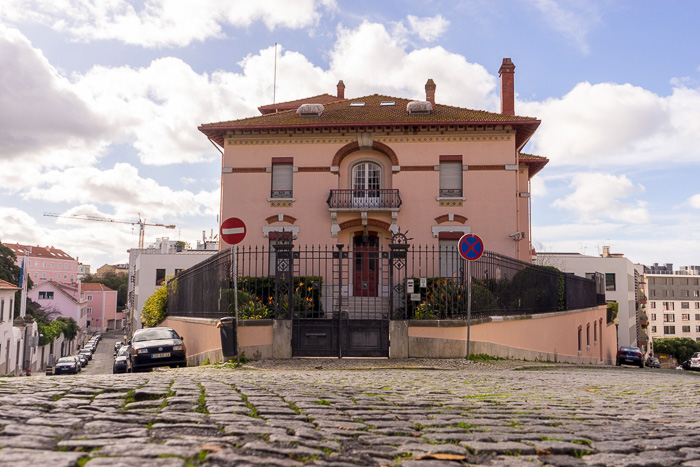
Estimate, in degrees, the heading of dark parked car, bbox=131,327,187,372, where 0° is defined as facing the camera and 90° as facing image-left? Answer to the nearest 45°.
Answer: approximately 0°

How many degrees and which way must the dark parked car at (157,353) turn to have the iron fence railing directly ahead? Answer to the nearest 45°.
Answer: approximately 45° to its left

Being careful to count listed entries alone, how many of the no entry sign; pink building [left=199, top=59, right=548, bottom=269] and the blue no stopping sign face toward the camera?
3

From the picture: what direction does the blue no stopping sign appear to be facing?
toward the camera

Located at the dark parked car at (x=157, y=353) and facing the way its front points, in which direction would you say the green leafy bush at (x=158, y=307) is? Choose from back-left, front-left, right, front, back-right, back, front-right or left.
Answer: back

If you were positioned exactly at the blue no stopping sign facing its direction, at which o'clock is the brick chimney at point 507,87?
The brick chimney is roughly at 6 o'clock from the blue no stopping sign.

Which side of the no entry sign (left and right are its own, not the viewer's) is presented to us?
front

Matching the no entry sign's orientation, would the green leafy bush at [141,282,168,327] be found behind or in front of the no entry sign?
behind

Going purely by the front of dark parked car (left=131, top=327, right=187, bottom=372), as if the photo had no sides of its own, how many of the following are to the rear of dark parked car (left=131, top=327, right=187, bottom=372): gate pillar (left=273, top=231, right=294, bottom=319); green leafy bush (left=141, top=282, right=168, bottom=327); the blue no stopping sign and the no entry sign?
1

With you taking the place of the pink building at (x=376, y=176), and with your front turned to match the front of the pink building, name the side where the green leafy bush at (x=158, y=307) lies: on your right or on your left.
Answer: on your right

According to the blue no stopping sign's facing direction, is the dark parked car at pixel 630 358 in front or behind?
behind
